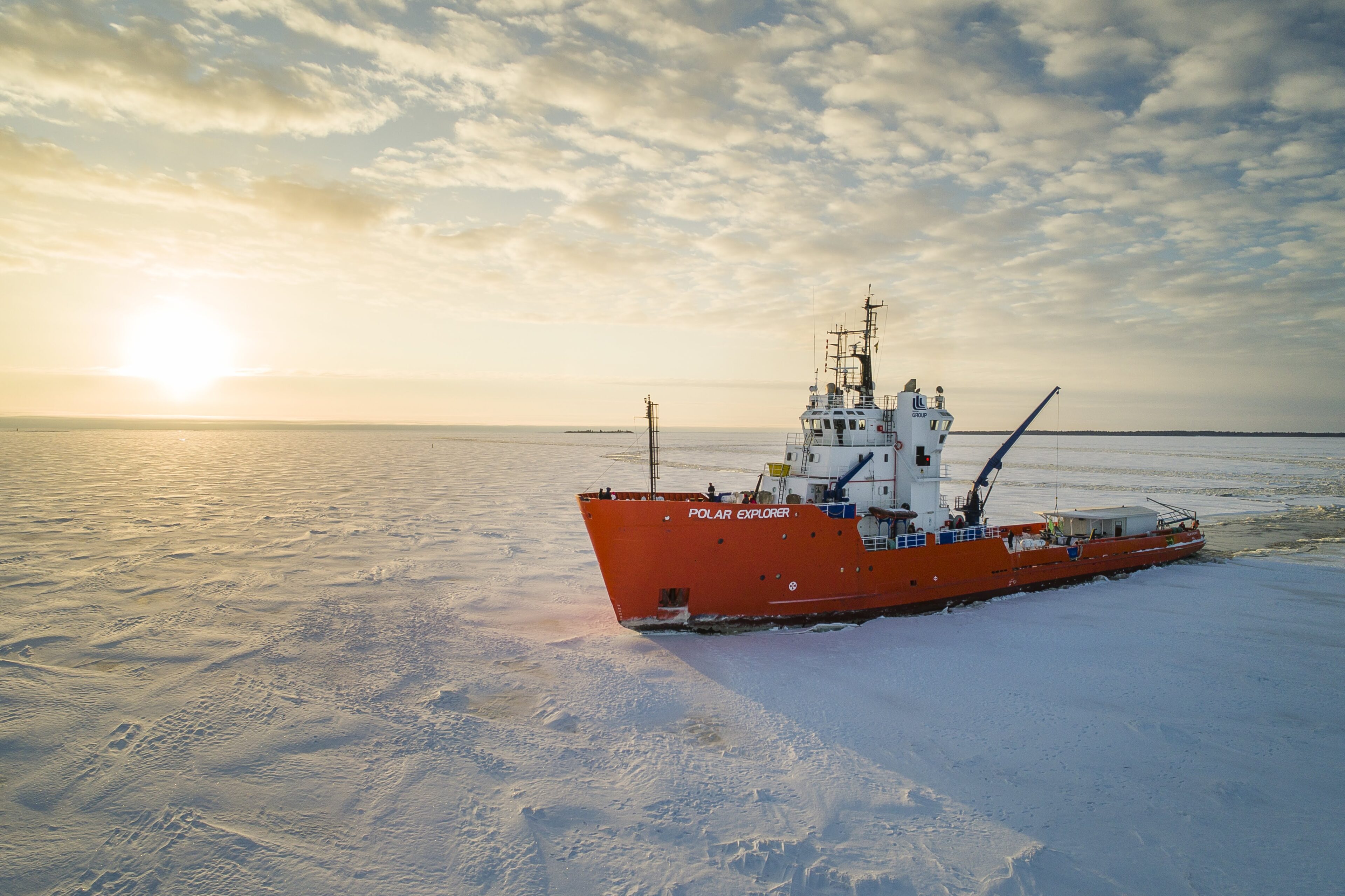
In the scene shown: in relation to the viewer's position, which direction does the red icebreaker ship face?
facing the viewer and to the left of the viewer
